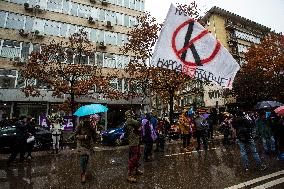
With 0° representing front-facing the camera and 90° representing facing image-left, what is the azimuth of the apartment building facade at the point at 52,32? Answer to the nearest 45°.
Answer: approximately 315°

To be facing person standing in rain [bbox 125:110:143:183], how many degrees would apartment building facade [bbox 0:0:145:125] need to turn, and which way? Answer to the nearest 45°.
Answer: approximately 45° to its right
